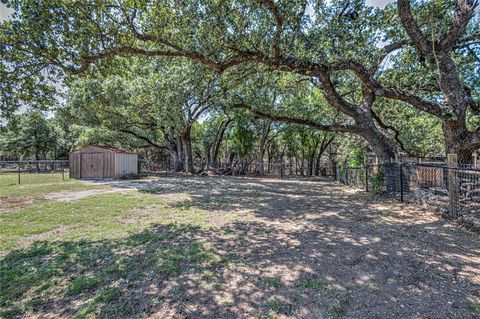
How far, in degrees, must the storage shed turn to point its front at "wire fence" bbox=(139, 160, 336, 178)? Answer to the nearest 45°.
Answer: approximately 135° to its left

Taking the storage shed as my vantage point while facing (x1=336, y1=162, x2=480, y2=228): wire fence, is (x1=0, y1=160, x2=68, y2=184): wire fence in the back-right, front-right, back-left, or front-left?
back-right

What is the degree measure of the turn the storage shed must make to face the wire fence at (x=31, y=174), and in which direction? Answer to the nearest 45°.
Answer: approximately 90° to its right

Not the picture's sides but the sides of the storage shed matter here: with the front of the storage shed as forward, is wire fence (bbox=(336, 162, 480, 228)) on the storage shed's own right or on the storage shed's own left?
on the storage shed's own left

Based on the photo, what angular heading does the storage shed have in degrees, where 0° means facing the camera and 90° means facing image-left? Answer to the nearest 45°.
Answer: approximately 45°
